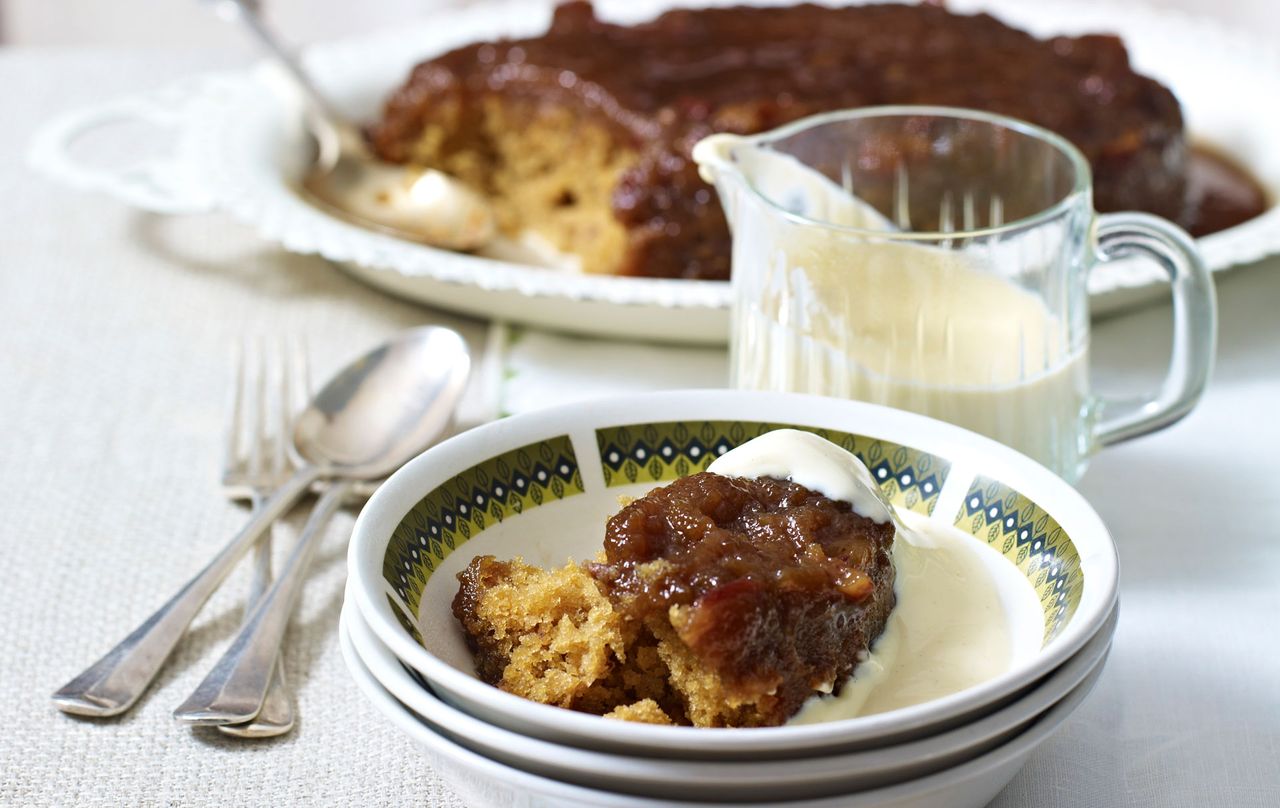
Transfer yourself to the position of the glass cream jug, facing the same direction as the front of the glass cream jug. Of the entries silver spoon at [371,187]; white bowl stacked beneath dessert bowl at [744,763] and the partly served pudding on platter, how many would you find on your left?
1

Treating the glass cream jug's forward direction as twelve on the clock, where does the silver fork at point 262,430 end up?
The silver fork is roughly at 12 o'clock from the glass cream jug.

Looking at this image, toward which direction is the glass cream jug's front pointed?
to the viewer's left

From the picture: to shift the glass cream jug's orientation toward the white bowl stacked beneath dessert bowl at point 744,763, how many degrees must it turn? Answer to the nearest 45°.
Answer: approximately 90° to its left

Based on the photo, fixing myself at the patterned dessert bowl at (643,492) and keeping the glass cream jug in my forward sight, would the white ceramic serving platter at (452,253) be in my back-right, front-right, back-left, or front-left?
front-left

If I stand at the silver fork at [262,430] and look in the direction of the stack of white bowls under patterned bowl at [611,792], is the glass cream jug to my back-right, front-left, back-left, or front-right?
front-left
